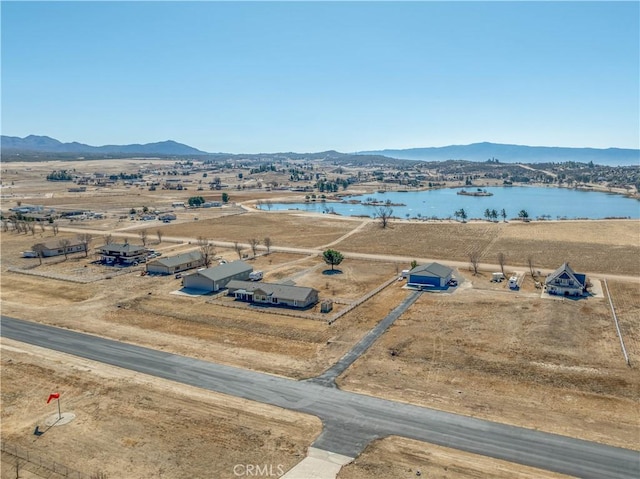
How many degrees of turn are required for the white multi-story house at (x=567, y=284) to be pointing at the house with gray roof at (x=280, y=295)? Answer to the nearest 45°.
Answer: approximately 45° to its right

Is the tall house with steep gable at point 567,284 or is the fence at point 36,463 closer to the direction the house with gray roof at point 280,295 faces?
the fence

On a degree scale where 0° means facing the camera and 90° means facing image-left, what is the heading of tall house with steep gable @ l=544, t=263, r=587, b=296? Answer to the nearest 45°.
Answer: approximately 0°

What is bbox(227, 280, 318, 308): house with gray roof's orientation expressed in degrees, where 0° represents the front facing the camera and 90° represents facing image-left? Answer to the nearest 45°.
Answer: approximately 45°

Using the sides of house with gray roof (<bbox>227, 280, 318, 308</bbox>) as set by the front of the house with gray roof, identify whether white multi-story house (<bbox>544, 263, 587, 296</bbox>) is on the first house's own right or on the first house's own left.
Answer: on the first house's own left

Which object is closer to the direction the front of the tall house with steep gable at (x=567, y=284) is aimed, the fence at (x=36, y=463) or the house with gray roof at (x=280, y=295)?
the fence
